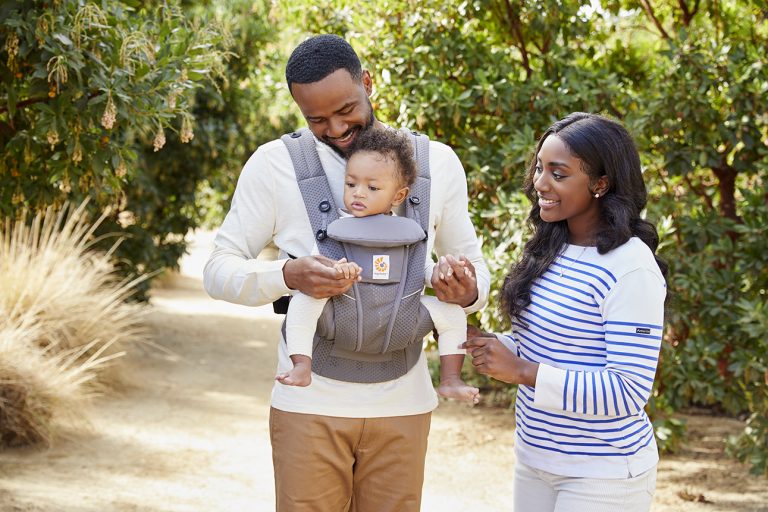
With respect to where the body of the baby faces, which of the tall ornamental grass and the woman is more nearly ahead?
the woman

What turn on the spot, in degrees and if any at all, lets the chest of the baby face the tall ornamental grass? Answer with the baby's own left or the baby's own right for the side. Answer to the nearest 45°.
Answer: approximately 135° to the baby's own right

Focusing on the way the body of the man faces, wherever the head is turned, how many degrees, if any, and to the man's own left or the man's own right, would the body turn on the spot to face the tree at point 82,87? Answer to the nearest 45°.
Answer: approximately 135° to the man's own right

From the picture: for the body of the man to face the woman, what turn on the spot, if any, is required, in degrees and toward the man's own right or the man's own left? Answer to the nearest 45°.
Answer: approximately 90° to the man's own left

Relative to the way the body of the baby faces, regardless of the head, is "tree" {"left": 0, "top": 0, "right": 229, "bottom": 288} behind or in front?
behind

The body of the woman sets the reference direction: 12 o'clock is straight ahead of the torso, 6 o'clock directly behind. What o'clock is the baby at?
The baby is roughly at 1 o'clock from the woman.

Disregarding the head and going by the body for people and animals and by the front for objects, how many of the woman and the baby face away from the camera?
0

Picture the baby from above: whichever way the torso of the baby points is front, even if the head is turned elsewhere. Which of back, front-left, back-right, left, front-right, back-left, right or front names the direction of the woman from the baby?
left

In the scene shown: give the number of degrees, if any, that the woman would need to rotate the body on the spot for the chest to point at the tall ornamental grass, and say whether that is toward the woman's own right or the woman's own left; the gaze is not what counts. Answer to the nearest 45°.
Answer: approximately 90° to the woman's own right

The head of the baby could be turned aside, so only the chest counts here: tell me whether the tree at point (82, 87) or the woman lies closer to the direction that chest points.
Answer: the woman

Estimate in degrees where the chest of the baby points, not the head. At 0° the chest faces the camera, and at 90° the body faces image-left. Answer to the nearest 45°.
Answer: approximately 0°

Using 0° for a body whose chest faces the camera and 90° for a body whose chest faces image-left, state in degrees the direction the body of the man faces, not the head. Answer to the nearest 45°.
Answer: approximately 0°
